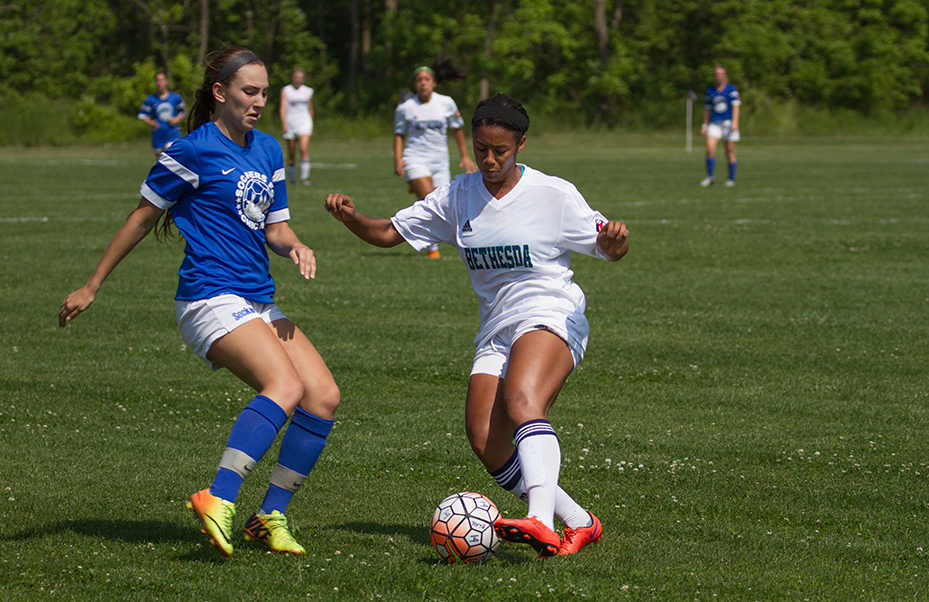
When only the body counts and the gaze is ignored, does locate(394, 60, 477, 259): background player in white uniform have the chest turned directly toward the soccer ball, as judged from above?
yes

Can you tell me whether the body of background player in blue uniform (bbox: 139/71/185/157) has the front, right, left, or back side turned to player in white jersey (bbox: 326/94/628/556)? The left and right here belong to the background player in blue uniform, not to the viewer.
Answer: front

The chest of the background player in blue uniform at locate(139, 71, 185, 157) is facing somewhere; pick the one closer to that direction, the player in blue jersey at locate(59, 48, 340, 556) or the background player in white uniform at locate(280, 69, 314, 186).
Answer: the player in blue jersey

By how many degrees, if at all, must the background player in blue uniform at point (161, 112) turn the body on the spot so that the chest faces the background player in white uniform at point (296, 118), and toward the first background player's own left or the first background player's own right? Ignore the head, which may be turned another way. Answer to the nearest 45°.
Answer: approximately 45° to the first background player's own left

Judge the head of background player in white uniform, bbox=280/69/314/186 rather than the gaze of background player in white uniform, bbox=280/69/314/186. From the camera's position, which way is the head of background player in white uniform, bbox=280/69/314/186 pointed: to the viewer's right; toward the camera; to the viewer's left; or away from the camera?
toward the camera

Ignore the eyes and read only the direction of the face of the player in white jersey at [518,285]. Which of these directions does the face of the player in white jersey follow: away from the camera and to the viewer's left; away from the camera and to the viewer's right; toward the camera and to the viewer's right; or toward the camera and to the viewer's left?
toward the camera and to the viewer's left

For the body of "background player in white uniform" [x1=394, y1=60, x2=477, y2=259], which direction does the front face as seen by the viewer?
toward the camera

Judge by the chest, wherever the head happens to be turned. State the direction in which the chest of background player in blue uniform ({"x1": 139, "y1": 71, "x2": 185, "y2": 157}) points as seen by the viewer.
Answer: toward the camera

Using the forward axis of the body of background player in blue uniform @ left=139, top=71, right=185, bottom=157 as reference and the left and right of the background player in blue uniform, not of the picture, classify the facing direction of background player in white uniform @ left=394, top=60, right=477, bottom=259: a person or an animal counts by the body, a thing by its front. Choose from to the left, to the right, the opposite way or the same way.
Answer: the same way

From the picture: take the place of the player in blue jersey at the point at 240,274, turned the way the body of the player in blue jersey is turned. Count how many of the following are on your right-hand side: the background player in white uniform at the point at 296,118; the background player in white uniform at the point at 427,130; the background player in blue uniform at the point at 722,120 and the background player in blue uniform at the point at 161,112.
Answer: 0

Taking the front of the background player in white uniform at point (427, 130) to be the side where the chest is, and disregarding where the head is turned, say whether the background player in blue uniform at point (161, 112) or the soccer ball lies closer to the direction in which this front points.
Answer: the soccer ball

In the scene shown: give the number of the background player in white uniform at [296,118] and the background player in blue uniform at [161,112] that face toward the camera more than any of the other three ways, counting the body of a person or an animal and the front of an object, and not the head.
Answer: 2

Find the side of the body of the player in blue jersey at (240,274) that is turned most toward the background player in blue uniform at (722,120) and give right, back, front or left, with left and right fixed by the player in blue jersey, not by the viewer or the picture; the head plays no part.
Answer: left

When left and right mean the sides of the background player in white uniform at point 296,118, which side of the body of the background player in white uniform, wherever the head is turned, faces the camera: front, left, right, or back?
front

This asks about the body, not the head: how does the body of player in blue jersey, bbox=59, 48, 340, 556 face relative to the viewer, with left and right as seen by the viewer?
facing the viewer and to the right of the viewer

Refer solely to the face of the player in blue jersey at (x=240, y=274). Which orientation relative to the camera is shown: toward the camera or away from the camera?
toward the camera

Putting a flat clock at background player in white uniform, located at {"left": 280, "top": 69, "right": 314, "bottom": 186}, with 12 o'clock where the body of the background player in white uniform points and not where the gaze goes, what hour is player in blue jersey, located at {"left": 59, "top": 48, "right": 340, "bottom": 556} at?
The player in blue jersey is roughly at 12 o'clock from the background player in white uniform.

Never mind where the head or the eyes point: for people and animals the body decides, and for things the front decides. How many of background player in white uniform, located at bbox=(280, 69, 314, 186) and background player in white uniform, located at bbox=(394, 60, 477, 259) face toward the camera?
2

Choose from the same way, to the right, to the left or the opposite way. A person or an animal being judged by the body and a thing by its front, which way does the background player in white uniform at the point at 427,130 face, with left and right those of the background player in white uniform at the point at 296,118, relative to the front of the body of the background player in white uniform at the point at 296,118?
the same way
